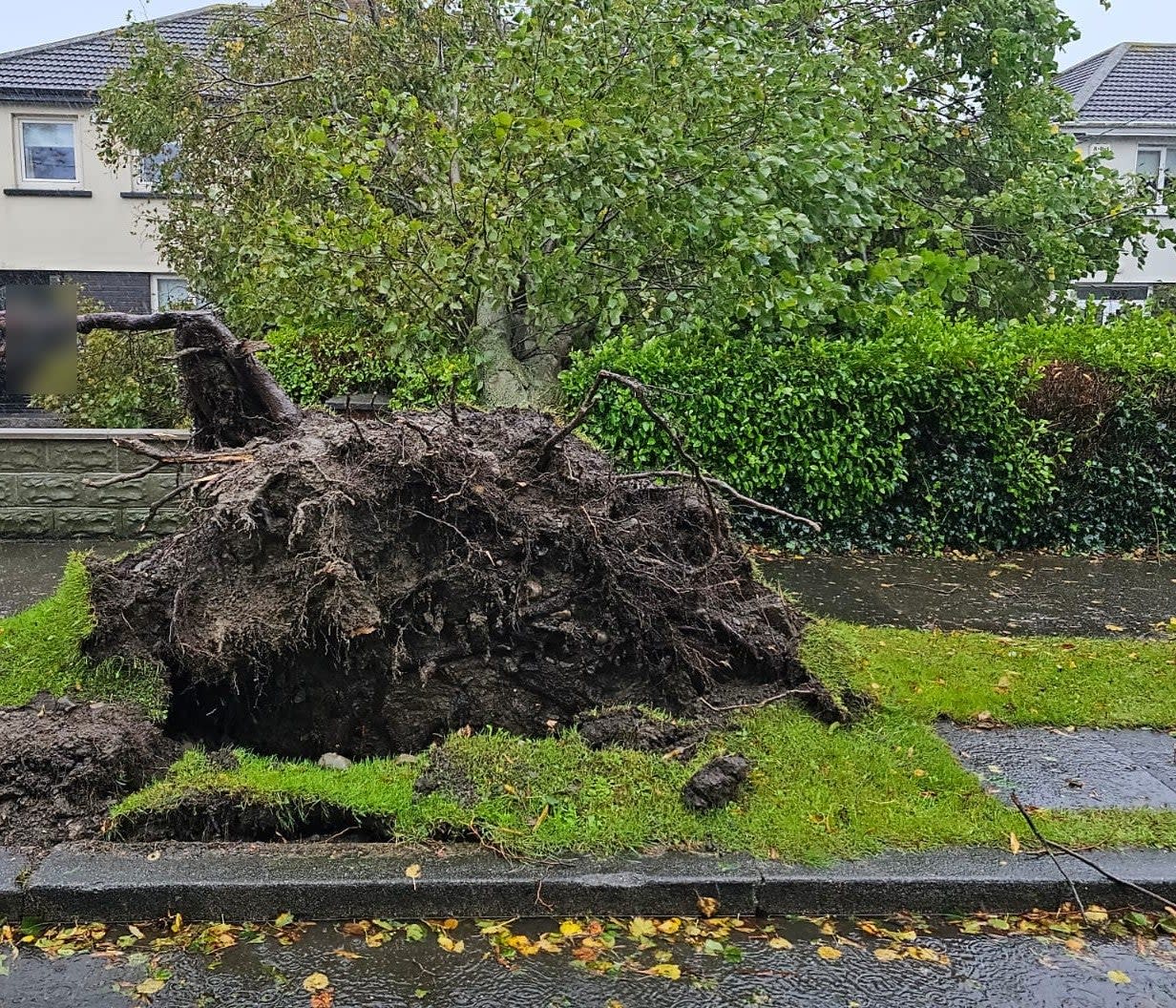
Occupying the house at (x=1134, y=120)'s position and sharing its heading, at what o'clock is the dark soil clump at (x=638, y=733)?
The dark soil clump is roughly at 12 o'clock from the house.

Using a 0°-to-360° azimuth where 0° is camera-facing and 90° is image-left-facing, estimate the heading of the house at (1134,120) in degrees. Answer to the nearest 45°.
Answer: approximately 0°

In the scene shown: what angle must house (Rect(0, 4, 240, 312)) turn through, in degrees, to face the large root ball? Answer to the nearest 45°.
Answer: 0° — it already faces it

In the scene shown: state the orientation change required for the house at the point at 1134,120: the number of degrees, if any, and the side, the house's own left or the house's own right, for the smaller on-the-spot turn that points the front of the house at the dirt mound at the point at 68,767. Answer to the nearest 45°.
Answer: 0° — it already faces it

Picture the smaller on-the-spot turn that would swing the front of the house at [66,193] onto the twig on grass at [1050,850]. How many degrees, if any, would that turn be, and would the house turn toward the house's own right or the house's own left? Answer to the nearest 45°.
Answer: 0° — it already faces it

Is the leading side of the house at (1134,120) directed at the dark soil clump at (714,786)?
yes

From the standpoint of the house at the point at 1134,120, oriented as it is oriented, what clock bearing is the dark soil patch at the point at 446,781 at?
The dark soil patch is roughly at 12 o'clock from the house.
